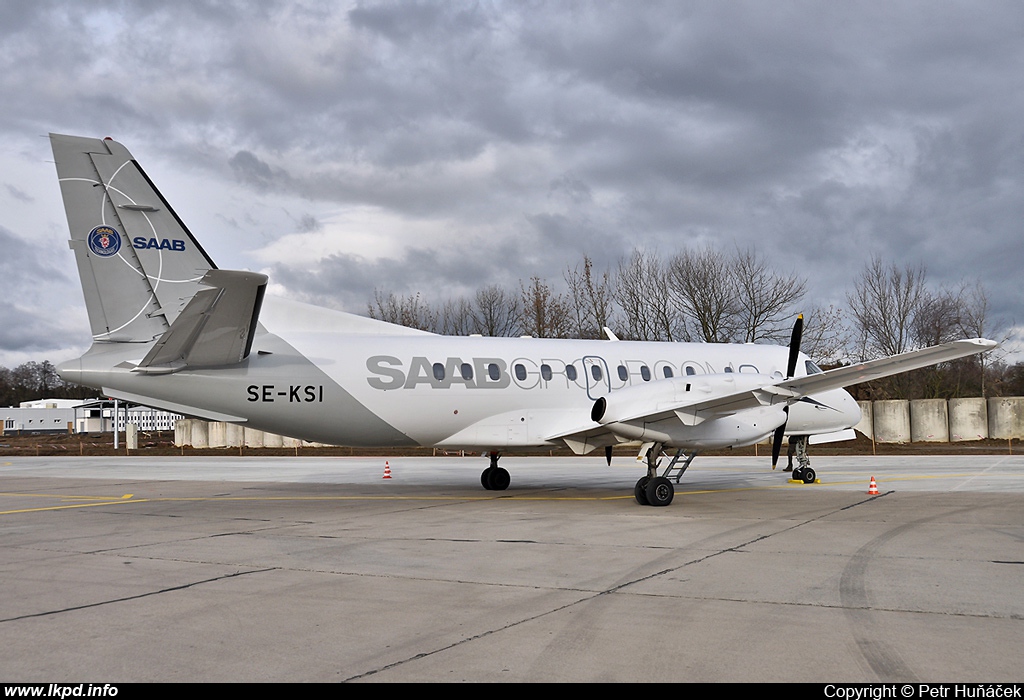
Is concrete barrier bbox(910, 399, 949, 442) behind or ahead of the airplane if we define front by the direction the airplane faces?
ahead

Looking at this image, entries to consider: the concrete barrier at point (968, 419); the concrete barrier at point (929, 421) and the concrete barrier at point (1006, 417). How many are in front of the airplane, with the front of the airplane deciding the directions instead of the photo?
3

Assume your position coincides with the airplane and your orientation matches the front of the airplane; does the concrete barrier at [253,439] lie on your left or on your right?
on your left

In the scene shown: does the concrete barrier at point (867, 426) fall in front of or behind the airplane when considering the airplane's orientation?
in front

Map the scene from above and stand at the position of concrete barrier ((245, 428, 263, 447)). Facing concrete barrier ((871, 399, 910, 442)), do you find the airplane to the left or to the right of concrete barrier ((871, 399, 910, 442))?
right

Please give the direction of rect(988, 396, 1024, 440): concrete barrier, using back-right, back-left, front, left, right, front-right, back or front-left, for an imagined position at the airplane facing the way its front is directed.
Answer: front

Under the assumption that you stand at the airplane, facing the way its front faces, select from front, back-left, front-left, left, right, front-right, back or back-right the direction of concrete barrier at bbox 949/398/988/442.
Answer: front

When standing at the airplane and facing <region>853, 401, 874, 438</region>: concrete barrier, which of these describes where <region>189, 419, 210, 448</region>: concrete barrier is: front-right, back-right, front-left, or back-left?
front-left

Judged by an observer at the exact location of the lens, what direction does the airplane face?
facing away from the viewer and to the right of the viewer

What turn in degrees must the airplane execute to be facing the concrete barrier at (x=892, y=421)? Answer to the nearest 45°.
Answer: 0° — it already faces it
